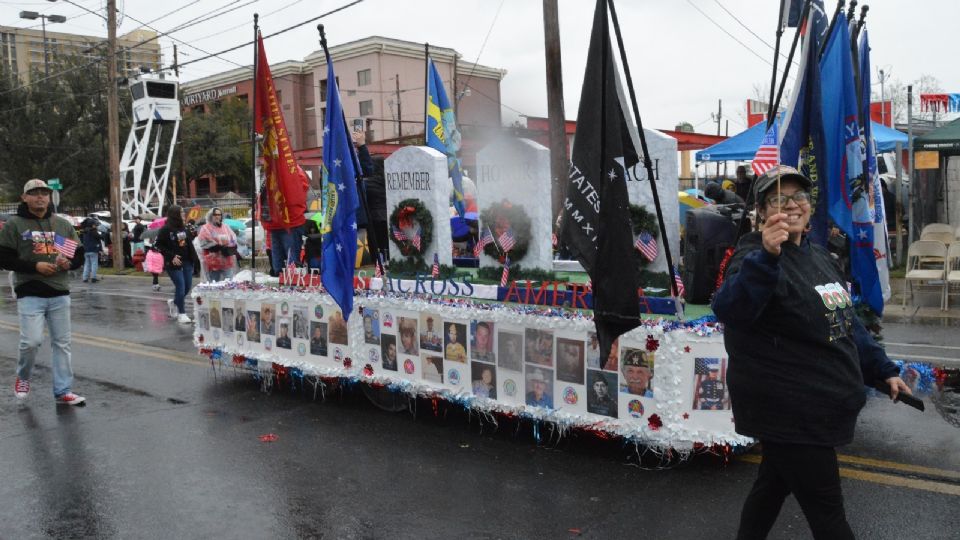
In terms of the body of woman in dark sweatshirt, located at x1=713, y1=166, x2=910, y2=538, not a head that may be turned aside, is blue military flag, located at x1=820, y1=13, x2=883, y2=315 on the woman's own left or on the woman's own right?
on the woman's own left

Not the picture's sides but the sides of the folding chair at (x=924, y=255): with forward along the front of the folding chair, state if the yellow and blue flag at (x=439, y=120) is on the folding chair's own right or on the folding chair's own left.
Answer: on the folding chair's own right

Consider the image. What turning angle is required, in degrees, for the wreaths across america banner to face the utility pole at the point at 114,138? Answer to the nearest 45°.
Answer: approximately 90° to its right

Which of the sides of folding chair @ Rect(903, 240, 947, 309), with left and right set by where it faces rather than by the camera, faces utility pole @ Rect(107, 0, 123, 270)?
right

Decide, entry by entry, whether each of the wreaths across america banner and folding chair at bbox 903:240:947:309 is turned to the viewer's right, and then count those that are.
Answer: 0

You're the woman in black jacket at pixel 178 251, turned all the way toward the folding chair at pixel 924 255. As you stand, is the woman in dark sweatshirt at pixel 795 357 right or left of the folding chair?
right

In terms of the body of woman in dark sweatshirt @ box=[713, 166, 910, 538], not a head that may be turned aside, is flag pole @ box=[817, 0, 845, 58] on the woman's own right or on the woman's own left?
on the woman's own left

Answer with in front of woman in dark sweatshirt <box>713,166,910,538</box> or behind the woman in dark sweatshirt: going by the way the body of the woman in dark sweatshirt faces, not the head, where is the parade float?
behind

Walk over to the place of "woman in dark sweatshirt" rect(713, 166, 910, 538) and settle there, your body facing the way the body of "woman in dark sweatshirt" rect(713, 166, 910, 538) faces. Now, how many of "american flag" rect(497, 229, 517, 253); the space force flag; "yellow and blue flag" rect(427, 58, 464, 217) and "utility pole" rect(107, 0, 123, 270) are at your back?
4

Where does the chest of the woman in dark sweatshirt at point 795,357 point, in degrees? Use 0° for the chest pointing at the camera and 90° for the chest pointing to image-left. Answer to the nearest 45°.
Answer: approximately 315°

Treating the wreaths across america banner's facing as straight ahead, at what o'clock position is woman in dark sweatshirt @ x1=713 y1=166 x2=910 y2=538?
The woman in dark sweatshirt is roughly at 10 o'clock from the wreaths across america banner.
